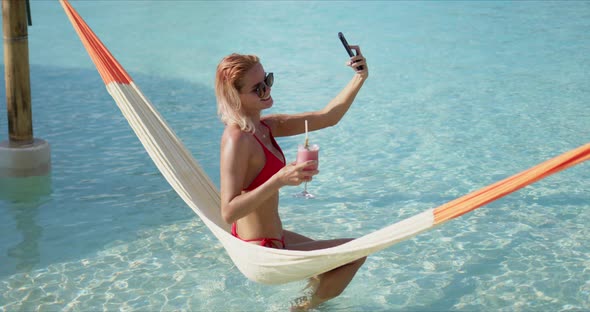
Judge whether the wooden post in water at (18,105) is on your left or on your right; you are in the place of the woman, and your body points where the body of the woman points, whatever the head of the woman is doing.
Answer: on your left

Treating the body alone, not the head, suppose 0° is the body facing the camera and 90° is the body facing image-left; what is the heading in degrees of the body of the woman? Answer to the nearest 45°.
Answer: approximately 270°
